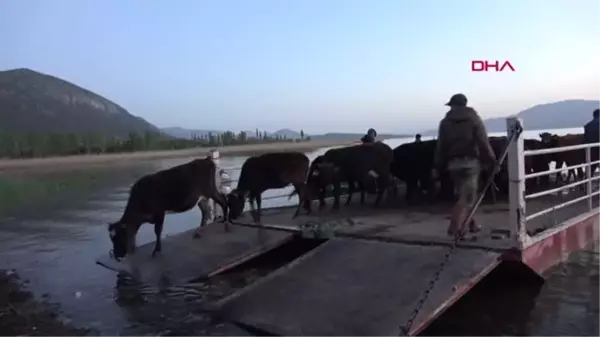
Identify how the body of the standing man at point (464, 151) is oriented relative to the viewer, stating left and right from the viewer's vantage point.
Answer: facing away from the viewer and to the left of the viewer

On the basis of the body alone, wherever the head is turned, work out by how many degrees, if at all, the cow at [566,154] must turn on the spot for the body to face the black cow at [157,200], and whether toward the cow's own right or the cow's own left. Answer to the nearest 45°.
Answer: approximately 45° to the cow's own left

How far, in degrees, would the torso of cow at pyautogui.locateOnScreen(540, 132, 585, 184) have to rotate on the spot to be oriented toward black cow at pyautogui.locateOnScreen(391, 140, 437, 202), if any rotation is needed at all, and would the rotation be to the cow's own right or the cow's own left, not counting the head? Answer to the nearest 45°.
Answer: approximately 45° to the cow's own left

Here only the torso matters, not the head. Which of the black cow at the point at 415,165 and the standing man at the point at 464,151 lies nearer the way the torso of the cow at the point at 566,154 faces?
the black cow

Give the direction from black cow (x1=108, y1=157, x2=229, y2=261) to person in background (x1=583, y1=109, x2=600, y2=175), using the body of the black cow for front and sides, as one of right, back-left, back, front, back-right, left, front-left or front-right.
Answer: back-left

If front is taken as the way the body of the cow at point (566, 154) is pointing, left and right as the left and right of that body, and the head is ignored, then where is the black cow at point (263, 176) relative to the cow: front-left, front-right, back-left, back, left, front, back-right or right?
front-left

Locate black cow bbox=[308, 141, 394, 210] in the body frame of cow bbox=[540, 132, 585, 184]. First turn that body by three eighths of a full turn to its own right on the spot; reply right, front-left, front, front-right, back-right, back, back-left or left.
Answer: back

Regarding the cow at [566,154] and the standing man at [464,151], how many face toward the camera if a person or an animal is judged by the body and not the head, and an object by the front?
0

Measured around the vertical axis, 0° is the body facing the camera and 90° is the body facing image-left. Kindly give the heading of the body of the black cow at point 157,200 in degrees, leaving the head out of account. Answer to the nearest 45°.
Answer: approximately 45°

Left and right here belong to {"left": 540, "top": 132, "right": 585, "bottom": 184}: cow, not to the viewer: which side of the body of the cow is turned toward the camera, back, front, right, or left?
left

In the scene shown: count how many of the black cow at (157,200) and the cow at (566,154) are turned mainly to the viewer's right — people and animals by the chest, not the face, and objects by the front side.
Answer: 0
